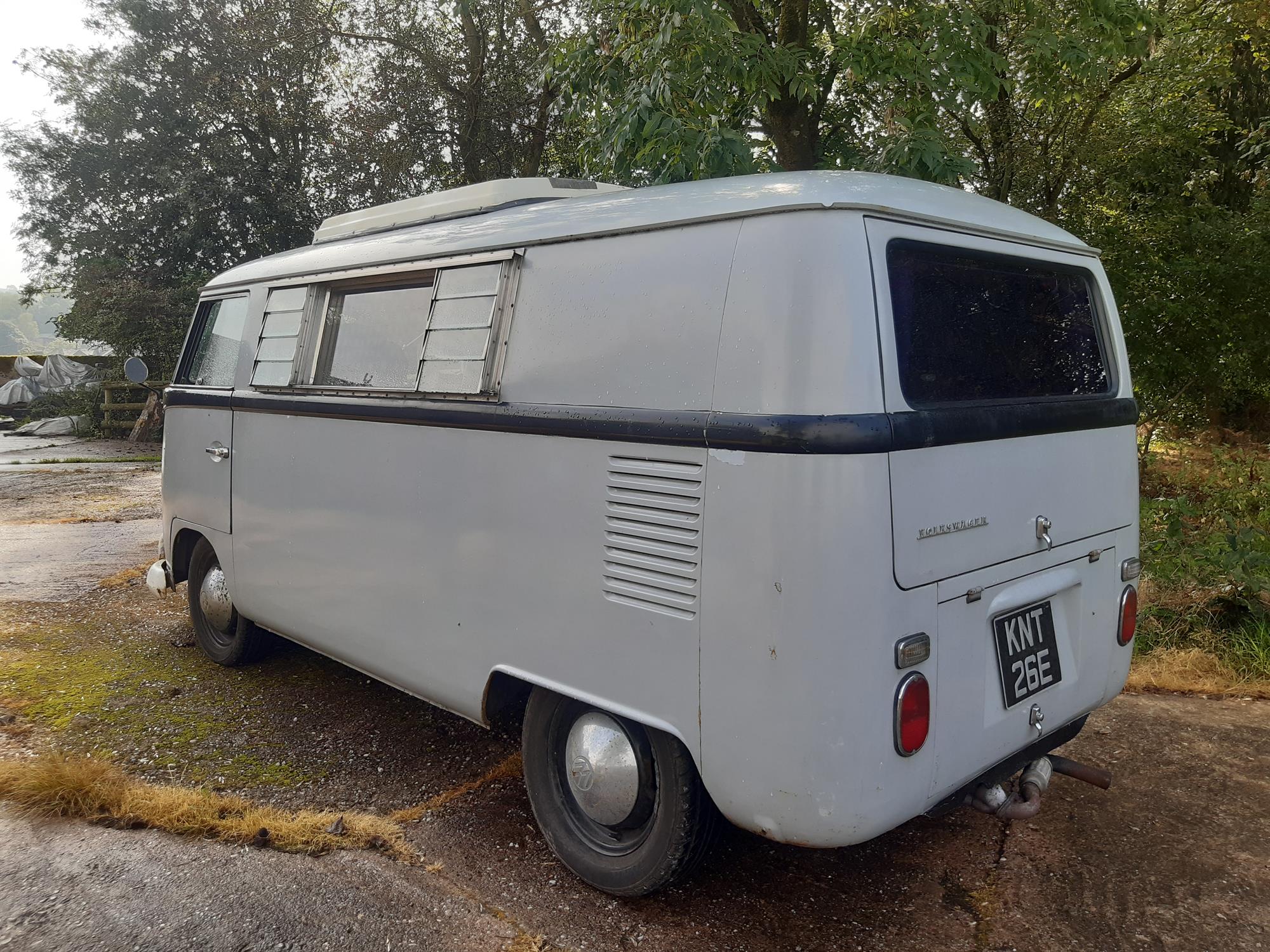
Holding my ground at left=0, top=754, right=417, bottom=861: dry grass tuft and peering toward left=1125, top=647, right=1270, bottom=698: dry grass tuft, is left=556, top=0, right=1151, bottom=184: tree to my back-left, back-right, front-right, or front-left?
front-left

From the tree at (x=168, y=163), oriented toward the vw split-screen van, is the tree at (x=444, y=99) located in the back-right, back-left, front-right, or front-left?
front-left

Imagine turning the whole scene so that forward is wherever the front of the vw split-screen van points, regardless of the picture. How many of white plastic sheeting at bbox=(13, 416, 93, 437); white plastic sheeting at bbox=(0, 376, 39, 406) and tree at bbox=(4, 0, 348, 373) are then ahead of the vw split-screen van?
3

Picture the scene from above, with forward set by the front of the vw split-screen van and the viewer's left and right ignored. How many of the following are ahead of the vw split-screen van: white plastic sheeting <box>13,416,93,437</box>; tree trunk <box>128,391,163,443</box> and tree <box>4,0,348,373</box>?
3

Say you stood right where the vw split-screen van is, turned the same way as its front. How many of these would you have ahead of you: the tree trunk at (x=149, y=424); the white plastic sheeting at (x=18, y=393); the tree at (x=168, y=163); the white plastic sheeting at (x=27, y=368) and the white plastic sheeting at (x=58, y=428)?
5

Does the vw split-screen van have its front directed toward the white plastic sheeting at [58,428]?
yes

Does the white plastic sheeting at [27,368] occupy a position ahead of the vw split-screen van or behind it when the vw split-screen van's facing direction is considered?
ahead

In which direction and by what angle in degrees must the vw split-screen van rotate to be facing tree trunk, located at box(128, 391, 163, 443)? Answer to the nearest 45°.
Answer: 0° — it already faces it

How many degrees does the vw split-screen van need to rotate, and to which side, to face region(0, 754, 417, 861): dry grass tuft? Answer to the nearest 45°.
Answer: approximately 45° to its left

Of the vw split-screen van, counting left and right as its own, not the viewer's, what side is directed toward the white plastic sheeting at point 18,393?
front

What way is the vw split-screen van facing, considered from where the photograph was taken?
facing away from the viewer and to the left of the viewer

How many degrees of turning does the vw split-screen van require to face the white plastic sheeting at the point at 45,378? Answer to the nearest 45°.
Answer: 0° — it already faces it

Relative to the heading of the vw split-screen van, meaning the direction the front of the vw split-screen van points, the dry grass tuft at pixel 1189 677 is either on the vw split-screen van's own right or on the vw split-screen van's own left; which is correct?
on the vw split-screen van's own right

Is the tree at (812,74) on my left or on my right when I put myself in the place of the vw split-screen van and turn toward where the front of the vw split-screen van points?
on my right
